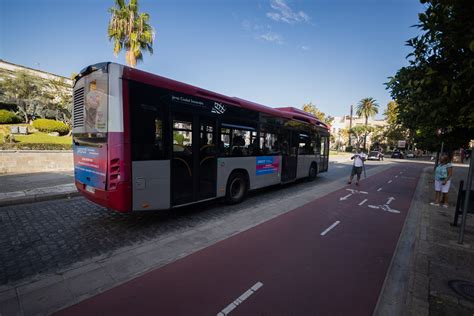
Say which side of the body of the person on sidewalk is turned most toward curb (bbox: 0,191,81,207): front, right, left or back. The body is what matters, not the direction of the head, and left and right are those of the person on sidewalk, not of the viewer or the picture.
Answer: front

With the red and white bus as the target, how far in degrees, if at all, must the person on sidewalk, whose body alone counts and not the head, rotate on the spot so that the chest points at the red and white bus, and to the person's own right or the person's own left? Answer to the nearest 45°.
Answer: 0° — they already face it

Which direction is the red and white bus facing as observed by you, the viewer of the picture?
facing away from the viewer and to the right of the viewer

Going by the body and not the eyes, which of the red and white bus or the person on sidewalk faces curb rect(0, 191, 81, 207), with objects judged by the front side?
the person on sidewalk

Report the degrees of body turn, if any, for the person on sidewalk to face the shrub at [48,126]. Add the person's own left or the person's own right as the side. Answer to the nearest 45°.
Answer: approximately 45° to the person's own right

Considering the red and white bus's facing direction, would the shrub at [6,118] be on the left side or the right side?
on its left

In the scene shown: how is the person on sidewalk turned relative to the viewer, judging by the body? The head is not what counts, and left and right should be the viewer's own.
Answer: facing the viewer and to the left of the viewer

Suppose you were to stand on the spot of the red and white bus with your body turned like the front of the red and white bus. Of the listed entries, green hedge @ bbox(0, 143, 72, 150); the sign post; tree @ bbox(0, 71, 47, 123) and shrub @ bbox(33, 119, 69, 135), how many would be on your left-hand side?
3

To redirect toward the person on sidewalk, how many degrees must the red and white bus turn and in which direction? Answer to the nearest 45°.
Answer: approximately 45° to its right

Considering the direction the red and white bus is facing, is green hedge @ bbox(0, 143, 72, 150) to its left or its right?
on its left
